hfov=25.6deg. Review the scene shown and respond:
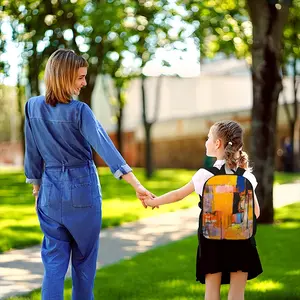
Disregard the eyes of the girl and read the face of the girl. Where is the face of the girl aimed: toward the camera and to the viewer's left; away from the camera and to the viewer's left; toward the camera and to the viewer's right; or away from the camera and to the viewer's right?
away from the camera and to the viewer's left

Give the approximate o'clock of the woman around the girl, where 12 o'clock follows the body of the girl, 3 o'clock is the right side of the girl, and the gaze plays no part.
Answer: The woman is roughly at 9 o'clock from the girl.

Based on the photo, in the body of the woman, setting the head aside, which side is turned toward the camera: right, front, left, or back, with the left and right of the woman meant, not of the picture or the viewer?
back

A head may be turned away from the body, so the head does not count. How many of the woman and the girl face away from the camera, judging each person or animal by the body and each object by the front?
2

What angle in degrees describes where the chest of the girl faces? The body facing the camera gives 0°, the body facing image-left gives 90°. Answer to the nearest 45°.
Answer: approximately 180°

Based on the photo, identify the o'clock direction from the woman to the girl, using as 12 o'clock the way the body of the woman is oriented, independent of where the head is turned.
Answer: The girl is roughly at 3 o'clock from the woman.
